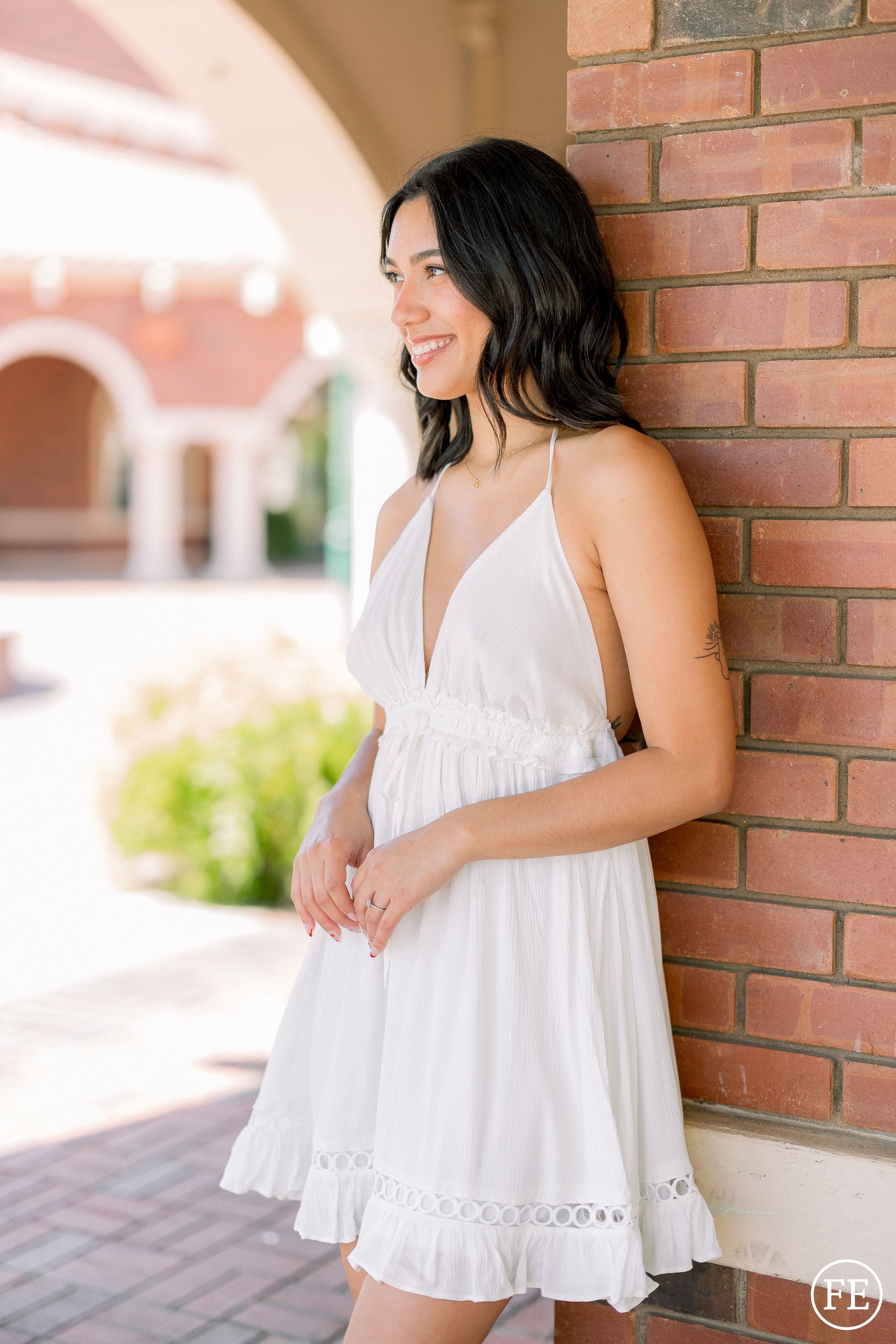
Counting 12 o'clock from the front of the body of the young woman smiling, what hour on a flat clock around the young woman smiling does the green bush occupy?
The green bush is roughly at 4 o'clock from the young woman smiling.

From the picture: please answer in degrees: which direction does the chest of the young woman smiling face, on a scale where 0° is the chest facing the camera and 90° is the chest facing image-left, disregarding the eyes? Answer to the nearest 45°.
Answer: approximately 45°

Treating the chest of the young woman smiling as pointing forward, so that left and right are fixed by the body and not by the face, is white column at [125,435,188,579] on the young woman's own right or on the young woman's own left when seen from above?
on the young woman's own right

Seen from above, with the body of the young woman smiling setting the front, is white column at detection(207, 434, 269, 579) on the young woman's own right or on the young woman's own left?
on the young woman's own right

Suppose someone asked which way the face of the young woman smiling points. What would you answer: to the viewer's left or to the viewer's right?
to the viewer's left
